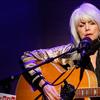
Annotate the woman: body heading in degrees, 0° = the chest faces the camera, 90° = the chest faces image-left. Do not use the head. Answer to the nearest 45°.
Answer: approximately 0°
